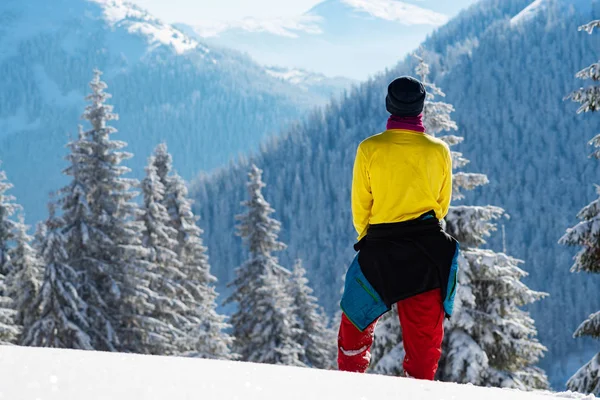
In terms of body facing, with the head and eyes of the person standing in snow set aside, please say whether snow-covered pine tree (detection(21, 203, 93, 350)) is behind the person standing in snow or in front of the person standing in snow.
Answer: in front

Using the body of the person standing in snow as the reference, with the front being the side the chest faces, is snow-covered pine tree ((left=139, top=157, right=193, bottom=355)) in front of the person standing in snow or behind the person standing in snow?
in front

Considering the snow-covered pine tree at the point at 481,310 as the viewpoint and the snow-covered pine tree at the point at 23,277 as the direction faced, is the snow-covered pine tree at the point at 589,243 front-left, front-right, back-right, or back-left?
back-left

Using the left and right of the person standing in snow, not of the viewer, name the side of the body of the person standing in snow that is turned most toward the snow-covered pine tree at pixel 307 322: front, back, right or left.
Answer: front

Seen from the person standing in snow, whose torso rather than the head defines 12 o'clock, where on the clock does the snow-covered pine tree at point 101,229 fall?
The snow-covered pine tree is roughly at 11 o'clock from the person standing in snow.

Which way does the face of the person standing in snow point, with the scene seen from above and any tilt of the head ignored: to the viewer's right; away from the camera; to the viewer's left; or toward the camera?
away from the camera

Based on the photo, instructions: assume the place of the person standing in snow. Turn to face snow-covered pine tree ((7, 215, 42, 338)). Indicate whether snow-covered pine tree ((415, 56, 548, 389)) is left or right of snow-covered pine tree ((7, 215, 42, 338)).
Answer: right

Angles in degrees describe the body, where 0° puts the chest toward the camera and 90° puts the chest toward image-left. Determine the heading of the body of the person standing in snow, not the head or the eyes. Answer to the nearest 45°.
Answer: approximately 180°

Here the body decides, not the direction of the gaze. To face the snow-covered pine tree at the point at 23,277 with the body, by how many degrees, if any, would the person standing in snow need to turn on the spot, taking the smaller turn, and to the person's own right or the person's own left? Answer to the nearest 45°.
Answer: approximately 45° to the person's own left

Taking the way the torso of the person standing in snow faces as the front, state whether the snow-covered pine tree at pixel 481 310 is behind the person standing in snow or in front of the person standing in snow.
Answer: in front
